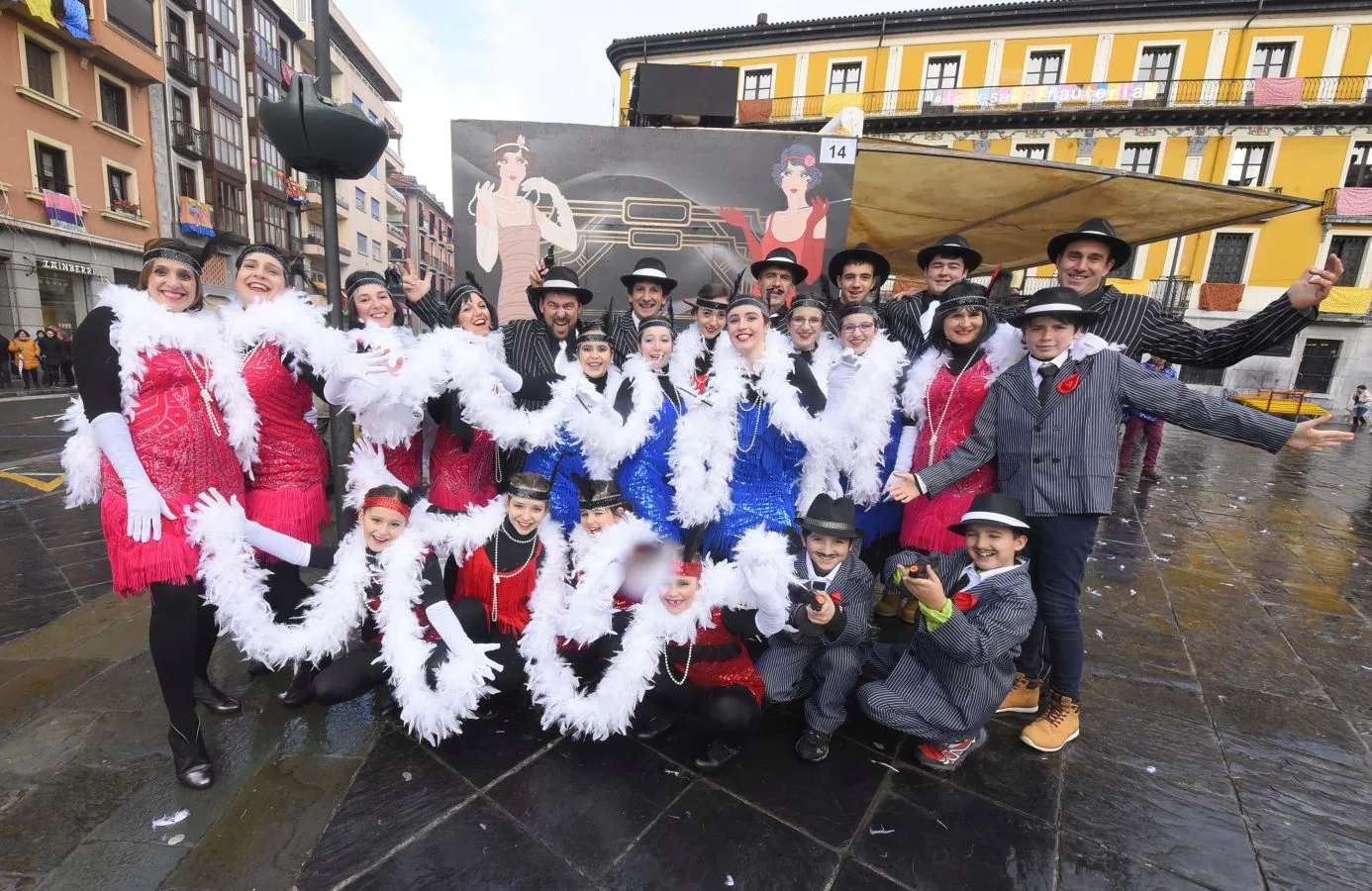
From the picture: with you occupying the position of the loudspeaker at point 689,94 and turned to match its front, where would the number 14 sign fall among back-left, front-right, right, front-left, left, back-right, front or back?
front-left

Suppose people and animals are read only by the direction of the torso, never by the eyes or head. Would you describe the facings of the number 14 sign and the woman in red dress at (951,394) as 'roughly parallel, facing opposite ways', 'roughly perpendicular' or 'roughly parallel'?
roughly parallel

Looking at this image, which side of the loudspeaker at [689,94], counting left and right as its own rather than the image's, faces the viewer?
front

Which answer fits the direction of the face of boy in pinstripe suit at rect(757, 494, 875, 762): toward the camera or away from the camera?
toward the camera

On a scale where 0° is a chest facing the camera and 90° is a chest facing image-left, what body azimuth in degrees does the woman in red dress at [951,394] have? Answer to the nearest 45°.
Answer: approximately 0°

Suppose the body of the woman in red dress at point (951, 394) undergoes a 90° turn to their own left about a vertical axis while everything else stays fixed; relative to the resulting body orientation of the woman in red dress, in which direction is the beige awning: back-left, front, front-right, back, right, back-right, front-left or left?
left

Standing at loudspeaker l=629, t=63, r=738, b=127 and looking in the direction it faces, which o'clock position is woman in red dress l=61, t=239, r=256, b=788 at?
The woman in red dress is roughly at 1 o'clock from the loudspeaker.

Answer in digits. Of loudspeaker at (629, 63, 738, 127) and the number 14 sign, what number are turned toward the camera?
2

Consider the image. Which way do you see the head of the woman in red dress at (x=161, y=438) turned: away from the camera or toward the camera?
toward the camera

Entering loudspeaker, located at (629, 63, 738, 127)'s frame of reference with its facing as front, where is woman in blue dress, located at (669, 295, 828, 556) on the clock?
The woman in blue dress is roughly at 12 o'clock from the loudspeaker.

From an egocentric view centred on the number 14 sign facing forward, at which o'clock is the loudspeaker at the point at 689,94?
The loudspeaker is roughly at 4 o'clock from the number 14 sign.

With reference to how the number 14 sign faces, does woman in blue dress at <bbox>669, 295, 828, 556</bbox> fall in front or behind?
in front

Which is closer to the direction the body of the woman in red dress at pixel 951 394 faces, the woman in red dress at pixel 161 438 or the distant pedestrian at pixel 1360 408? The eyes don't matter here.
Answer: the woman in red dress

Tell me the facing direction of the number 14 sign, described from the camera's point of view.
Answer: facing the viewer

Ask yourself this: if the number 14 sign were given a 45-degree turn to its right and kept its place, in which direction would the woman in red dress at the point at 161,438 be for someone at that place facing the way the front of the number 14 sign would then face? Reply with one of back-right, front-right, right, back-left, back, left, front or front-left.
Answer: front
